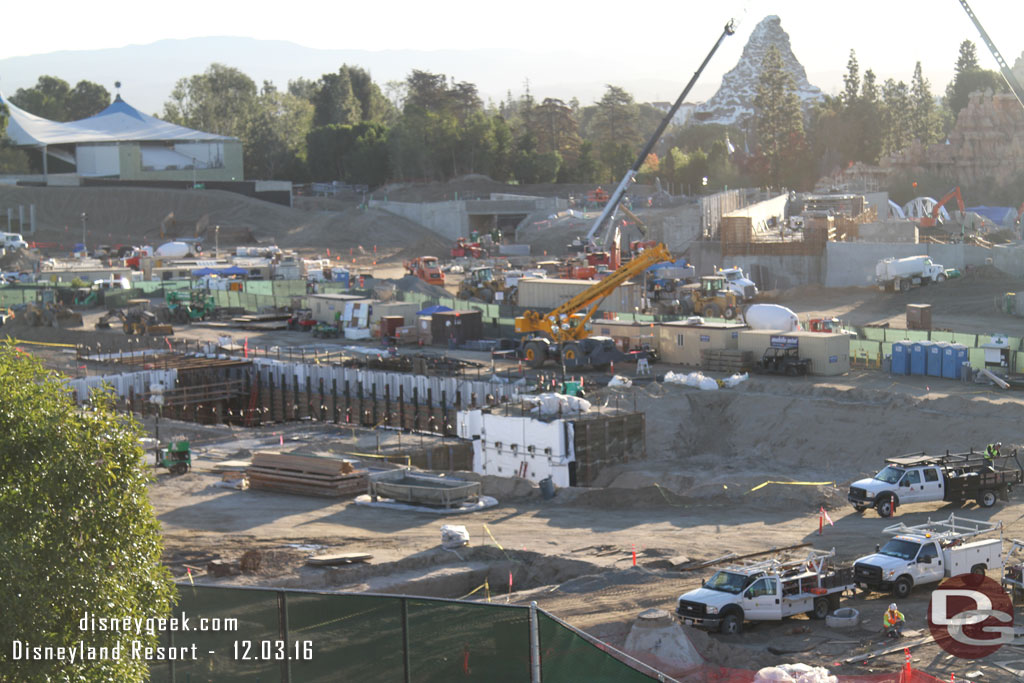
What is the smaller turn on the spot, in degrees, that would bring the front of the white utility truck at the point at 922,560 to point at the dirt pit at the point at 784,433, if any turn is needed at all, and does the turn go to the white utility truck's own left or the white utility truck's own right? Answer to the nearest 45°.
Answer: approximately 135° to the white utility truck's own right

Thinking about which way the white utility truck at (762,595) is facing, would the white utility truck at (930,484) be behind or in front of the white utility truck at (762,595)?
behind

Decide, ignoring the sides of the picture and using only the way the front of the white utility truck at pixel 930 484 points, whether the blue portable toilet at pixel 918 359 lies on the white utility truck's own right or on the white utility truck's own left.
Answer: on the white utility truck's own right

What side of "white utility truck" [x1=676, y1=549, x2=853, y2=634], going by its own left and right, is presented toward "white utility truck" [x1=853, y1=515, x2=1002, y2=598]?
back

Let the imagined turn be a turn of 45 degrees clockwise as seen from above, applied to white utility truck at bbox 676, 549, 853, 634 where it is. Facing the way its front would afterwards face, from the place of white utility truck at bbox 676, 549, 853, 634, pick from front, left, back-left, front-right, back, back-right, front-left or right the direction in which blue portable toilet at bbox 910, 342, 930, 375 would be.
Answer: right

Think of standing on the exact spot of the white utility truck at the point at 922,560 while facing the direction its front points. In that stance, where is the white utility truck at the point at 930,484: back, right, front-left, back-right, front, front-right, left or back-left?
back-right

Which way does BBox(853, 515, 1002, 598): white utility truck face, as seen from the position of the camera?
facing the viewer and to the left of the viewer

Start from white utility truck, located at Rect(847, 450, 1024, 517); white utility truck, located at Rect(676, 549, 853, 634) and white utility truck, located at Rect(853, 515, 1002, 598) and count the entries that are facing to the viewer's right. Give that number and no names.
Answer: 0

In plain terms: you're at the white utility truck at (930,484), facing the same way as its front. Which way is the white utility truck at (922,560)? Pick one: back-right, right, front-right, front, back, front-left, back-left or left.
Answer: front-left

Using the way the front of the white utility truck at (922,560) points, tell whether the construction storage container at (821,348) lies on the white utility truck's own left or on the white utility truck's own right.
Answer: on the white utility truck's own right

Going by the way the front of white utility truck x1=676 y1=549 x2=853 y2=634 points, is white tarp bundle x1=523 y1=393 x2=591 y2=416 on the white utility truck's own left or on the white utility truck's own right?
on the white utility truck's own right

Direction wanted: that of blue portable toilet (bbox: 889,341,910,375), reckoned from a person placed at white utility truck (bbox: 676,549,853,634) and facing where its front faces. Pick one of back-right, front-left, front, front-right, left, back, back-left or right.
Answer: back-right

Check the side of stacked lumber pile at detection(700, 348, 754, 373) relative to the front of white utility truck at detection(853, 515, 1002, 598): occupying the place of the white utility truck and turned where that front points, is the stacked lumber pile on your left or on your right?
on your right

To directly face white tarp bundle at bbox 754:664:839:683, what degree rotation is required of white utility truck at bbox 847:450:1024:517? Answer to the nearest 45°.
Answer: approximately 45° to its left

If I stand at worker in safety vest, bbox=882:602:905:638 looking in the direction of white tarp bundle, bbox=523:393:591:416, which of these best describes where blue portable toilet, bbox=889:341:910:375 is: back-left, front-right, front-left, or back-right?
front-right

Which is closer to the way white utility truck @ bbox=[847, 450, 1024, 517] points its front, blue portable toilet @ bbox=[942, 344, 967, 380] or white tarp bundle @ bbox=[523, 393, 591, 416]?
the white tarp bundle

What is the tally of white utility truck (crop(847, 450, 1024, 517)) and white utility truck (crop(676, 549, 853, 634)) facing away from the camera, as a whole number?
0

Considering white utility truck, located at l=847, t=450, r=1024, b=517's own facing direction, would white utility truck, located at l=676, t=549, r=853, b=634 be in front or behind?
in front
